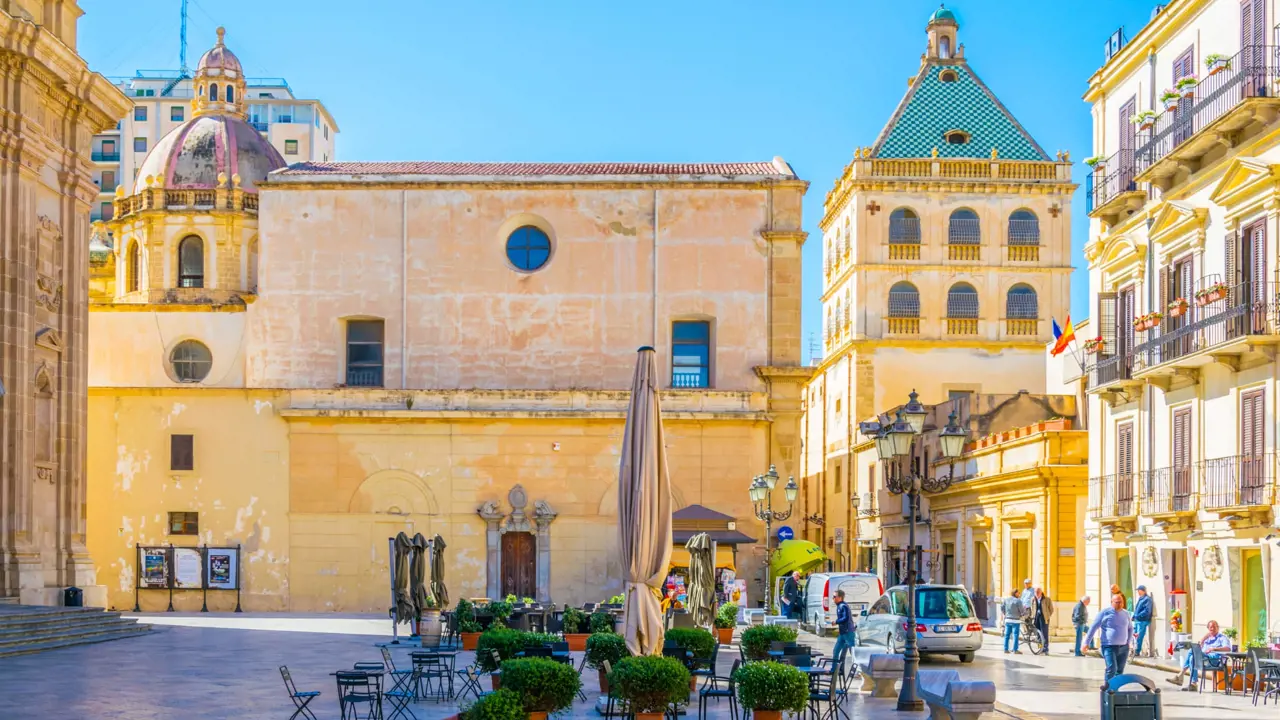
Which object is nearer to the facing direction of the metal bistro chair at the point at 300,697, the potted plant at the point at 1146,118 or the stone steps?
the potted plant

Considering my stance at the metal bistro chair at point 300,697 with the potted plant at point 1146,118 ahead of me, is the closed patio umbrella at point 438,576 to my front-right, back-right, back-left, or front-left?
front-left

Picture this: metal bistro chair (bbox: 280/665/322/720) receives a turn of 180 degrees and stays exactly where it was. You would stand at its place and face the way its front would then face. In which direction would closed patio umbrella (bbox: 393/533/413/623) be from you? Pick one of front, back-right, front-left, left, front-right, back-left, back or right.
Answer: right

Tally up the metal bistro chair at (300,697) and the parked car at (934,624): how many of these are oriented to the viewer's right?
1

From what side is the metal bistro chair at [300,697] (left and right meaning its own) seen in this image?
right

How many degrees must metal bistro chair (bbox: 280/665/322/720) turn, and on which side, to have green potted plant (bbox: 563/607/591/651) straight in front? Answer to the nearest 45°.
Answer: approximately 90° to its left
